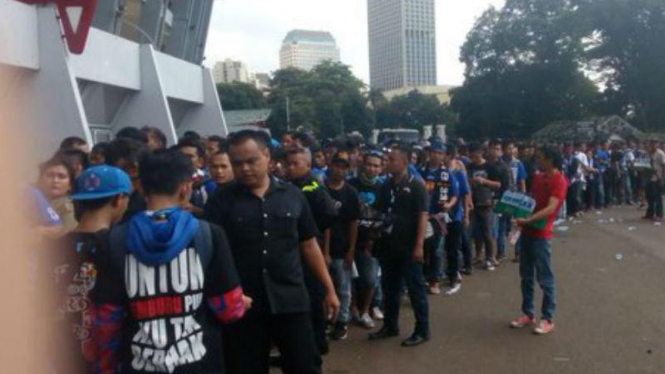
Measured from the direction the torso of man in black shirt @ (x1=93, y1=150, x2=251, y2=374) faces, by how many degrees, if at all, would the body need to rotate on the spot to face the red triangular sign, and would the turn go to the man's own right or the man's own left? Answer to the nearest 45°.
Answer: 0° — they already face it

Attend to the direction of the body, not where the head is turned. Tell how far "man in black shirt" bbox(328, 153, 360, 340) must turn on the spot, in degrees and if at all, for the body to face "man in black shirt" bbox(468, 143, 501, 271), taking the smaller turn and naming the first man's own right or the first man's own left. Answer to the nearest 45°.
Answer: approximately 180°

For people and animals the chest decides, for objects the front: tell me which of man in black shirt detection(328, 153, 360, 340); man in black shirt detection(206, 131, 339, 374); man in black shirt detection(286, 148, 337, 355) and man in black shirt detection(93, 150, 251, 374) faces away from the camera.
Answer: man in black shirt detection(93, 150, 251, 374)

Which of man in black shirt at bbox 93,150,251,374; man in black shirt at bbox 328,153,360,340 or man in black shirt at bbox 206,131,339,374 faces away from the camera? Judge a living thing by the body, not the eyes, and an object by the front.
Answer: man in black shirt at bbox 93,150,251,374

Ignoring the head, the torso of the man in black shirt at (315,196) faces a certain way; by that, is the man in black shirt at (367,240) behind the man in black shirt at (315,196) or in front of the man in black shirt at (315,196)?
behind

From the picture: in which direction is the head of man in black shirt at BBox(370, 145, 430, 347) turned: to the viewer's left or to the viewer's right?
to the viewer's left

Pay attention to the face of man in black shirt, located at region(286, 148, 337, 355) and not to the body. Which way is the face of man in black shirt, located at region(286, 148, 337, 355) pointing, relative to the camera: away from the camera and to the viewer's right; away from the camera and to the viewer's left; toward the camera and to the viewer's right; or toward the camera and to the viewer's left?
toward the camera and to the viewer's left

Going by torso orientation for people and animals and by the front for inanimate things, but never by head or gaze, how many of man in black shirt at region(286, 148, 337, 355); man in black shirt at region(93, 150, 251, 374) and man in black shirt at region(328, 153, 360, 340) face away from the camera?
1

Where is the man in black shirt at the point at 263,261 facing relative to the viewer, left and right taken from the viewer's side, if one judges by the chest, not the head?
facing the viewer

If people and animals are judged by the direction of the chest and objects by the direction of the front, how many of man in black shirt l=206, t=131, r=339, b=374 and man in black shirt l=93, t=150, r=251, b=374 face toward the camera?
1

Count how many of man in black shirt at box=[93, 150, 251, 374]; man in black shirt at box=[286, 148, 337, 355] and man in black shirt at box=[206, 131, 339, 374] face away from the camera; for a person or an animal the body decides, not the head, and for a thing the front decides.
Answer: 1

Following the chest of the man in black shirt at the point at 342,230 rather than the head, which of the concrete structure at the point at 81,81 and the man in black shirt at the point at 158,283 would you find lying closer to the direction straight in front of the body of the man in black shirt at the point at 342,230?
the man in black shirt
